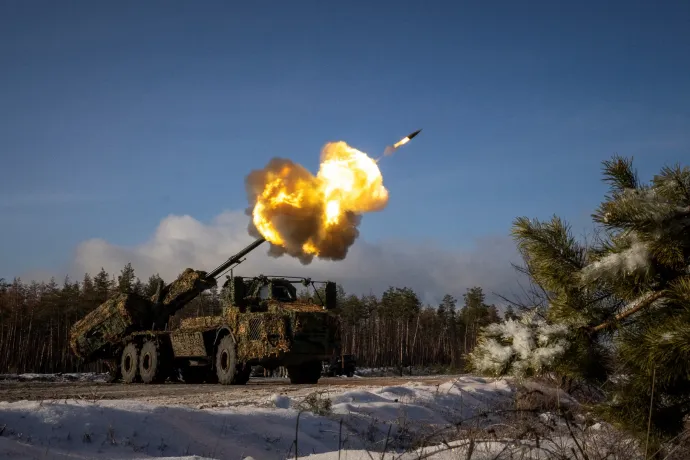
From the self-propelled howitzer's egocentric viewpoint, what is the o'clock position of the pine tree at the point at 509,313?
The pine tree is roughly at 1 o'clock from the self-propelled howitzer.

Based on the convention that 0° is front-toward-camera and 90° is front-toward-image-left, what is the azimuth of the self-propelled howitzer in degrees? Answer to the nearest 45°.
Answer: approximately 315°

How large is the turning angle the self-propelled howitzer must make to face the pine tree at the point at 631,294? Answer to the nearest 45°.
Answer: approximately 45° to its right
